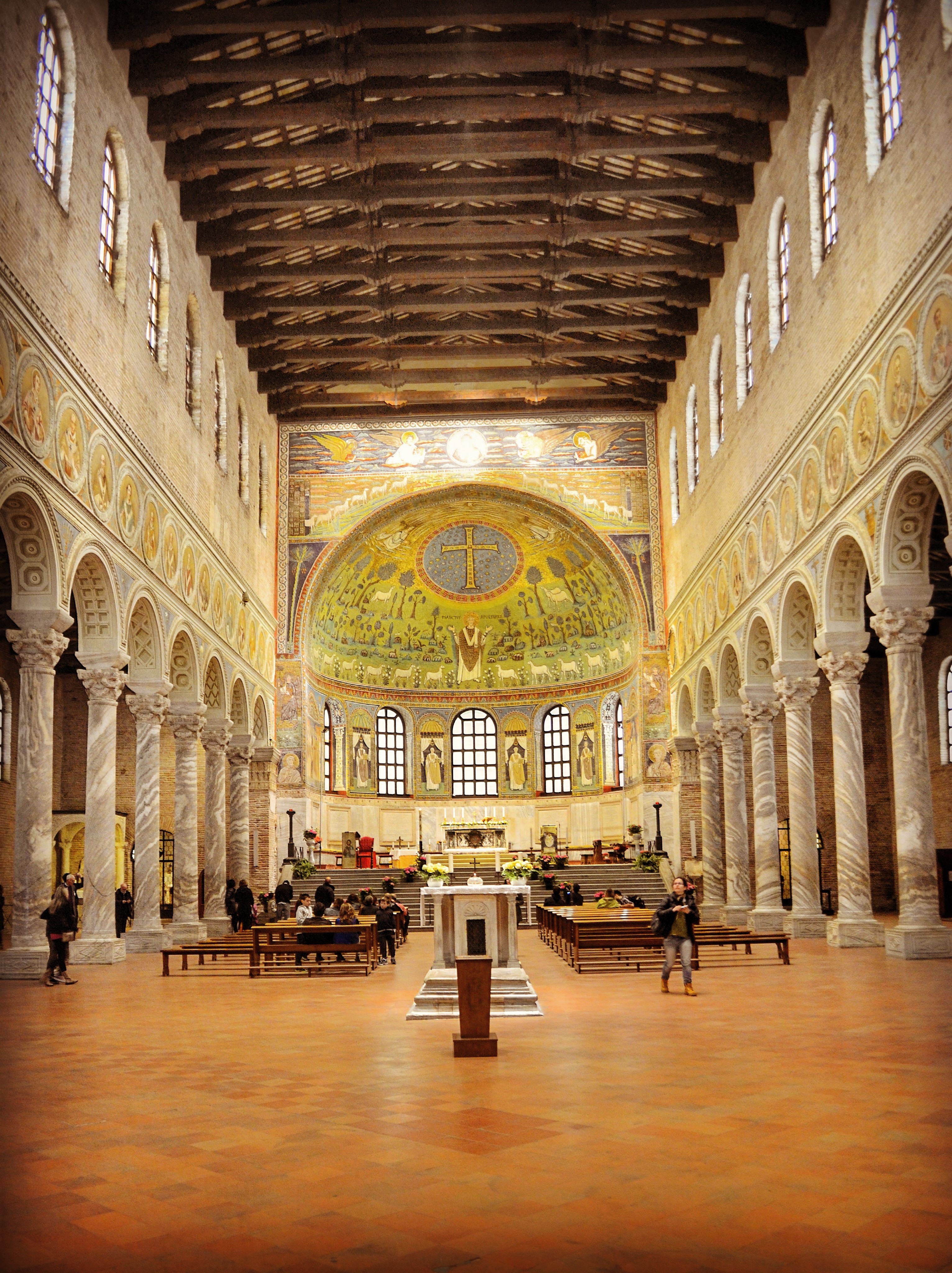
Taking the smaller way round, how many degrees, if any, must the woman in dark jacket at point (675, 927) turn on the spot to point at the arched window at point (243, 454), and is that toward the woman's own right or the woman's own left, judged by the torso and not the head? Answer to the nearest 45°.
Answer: approximately 135° to the woman's own right

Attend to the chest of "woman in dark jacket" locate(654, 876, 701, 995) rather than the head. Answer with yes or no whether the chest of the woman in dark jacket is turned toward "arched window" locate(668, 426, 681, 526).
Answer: no

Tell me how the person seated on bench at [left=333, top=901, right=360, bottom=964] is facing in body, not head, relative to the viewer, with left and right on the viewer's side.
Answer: facing away from the viewer

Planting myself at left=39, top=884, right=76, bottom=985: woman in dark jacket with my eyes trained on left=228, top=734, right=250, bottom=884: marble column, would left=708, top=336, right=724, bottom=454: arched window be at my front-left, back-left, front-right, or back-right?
front-right

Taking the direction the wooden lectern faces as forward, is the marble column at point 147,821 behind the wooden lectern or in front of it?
behind

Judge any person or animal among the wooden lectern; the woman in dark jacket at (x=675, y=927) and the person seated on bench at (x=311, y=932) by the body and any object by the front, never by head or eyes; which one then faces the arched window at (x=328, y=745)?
the person seated on bench

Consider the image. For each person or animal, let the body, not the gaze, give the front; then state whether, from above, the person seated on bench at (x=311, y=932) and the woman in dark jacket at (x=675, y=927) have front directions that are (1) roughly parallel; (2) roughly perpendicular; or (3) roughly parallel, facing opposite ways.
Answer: roughly parallel, facing opposite ways

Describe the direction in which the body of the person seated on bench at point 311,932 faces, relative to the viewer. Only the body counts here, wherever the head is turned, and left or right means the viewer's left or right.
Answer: facing away from the viewer

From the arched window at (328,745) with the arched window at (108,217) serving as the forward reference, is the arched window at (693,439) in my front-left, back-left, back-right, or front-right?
front-left

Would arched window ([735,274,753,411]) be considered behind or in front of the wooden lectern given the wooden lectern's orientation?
behind

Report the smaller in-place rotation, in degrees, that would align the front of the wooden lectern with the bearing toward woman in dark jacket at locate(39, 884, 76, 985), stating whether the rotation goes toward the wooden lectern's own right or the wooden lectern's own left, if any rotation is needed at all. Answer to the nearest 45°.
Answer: approximately 135° to the wooden lectern's own right

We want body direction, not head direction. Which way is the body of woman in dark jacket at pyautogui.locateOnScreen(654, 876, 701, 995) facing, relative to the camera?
toward the camera

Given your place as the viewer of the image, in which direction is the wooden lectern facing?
facing the viewer

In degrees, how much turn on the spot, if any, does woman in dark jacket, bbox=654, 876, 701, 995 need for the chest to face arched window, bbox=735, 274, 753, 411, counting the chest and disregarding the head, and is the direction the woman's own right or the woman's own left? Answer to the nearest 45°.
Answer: approximately 180°

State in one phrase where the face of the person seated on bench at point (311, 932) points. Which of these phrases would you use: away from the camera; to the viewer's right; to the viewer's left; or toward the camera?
away from the camera
